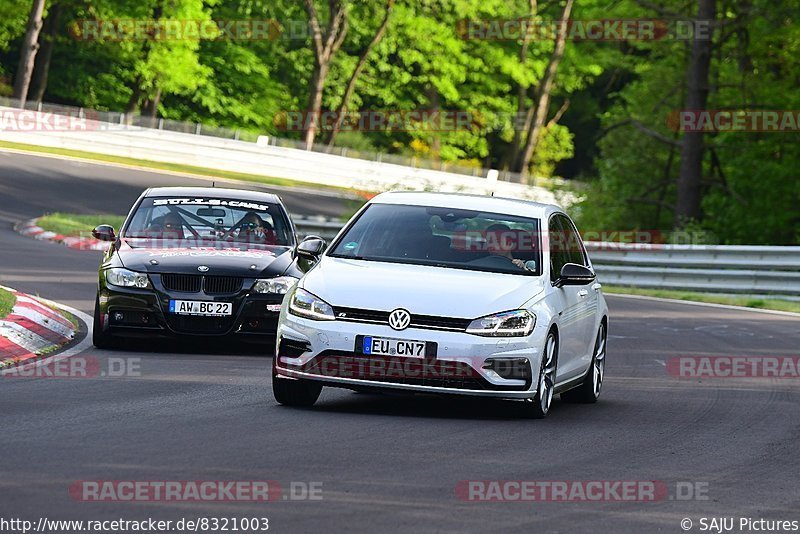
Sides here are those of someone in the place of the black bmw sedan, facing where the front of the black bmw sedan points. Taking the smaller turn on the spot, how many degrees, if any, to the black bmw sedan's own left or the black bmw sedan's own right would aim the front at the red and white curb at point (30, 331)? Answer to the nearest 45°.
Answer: approximately 90° to the black bmw sedan's own right

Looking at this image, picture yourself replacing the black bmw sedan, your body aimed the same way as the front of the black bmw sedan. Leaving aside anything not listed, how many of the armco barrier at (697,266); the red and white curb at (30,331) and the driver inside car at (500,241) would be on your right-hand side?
1

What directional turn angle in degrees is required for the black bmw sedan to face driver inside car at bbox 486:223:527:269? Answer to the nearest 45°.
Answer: approximately 45° to its left

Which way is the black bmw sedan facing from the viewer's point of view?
toward the camera

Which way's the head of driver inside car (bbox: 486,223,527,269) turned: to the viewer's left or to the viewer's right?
to the viewer's left
